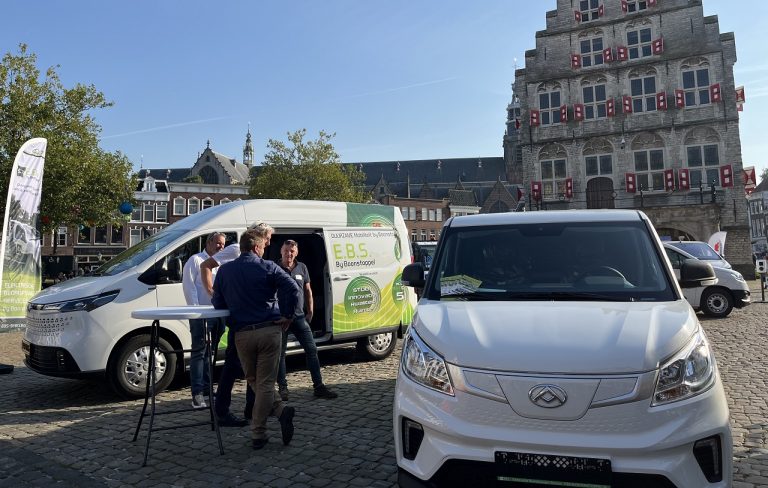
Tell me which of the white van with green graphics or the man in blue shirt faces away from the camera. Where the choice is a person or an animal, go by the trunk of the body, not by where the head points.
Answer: the man in blue shirt

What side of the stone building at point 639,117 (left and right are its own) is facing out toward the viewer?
front

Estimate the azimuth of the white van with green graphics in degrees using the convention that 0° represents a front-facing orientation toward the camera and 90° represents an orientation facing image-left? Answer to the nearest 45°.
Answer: approximately 45°

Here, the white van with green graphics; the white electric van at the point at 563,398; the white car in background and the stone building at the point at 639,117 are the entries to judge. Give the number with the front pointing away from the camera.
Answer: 0

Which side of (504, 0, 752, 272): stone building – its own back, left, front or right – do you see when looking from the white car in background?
front

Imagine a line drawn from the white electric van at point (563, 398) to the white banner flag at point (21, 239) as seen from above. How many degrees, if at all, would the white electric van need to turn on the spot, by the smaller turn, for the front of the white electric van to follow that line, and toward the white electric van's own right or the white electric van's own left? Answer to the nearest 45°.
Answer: approximately 135° to the white electric van's own right

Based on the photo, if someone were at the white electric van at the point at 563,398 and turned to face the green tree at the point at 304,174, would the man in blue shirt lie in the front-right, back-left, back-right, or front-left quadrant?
front-left

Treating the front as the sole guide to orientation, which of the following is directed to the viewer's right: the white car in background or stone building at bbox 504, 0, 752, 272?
the white car in background

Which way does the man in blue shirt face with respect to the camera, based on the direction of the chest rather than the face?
away from the camera

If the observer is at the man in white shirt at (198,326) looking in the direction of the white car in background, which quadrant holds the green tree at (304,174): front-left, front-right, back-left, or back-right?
front-left

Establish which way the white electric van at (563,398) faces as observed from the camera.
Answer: facing the viewer

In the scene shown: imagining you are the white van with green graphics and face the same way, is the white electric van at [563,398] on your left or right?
on your left

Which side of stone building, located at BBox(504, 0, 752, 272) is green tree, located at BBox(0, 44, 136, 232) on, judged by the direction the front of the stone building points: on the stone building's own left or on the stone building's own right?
on the stone building's own right
